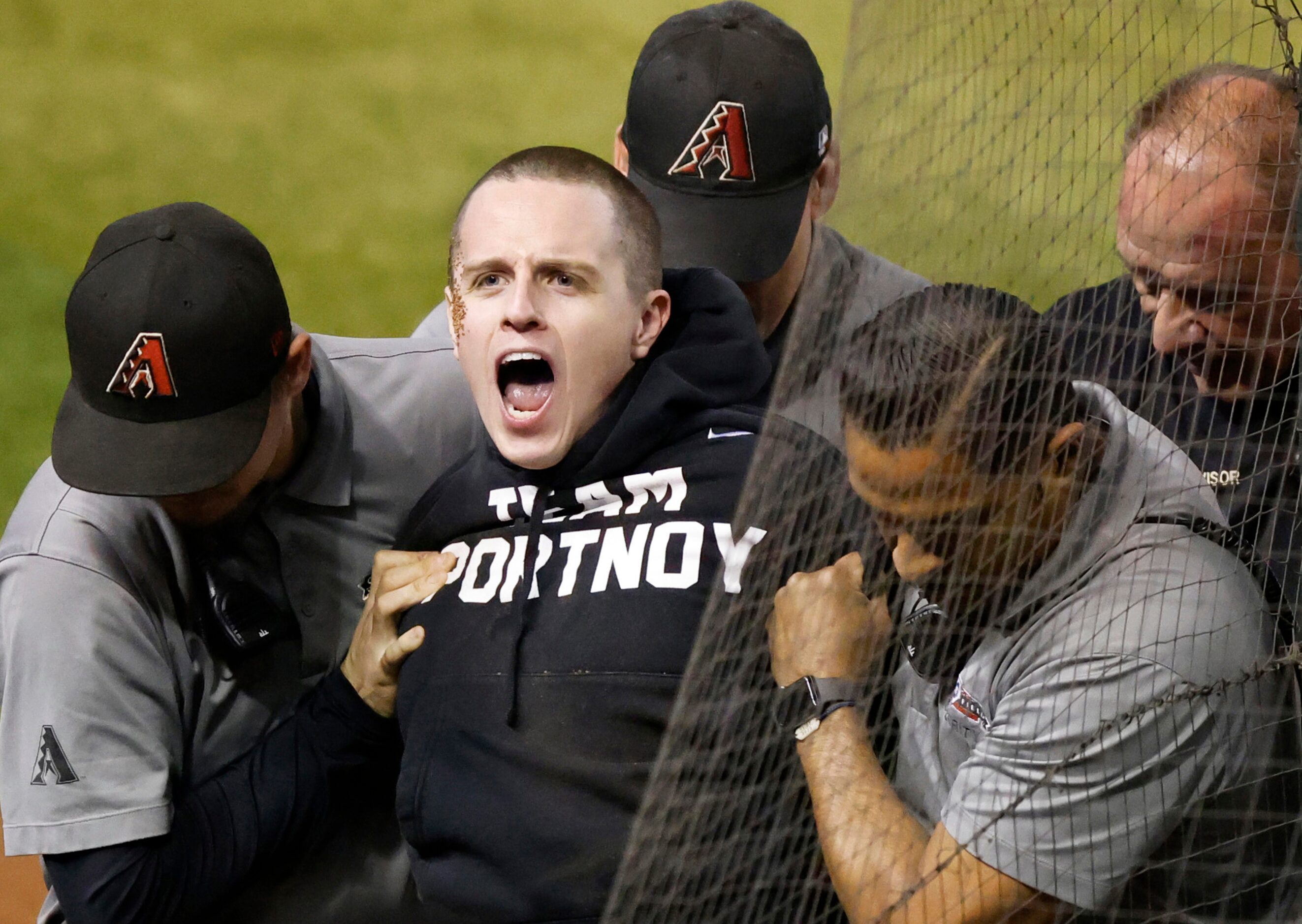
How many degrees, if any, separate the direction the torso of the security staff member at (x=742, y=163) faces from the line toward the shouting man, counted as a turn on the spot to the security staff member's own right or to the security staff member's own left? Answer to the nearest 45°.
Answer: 0° — they already face them

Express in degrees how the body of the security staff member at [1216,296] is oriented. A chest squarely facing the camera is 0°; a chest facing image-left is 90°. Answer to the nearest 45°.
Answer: approximately 45°

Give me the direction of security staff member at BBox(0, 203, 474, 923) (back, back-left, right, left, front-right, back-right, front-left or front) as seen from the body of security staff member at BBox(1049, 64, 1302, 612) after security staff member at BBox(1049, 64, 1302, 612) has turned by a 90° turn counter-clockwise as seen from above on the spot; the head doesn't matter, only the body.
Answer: back-right

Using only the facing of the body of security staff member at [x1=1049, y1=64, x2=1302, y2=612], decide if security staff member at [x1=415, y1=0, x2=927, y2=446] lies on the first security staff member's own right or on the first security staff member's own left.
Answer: on the first security staff member's own right

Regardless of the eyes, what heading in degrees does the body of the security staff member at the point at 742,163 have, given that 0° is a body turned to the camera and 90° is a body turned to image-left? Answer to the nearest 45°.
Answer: approximately 0°

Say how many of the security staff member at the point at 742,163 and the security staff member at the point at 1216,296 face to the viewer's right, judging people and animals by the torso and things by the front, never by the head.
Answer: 0

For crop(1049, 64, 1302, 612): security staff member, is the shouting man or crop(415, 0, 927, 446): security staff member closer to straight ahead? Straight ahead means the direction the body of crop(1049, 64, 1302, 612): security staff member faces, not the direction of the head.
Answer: the shouting man

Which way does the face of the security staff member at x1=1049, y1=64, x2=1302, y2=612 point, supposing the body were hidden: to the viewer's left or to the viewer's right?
to the viewer's left

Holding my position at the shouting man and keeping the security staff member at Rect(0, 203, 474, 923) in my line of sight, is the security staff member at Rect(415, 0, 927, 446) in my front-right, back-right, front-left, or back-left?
back-right
